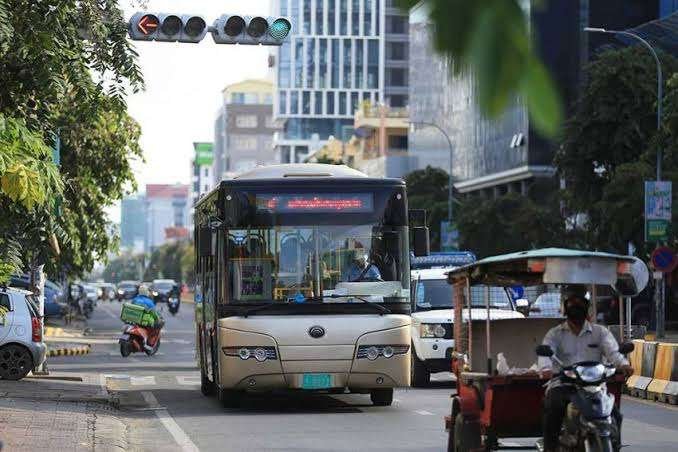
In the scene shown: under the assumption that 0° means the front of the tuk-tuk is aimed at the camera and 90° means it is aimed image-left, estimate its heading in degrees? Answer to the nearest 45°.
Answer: approximately 315°

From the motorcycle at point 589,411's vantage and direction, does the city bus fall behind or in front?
behind

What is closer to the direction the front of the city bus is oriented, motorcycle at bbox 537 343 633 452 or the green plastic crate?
the motorcycle

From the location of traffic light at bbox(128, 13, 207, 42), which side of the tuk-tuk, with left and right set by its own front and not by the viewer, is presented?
back

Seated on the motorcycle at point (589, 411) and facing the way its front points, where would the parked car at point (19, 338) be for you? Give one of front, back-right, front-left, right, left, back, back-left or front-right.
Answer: back-right
